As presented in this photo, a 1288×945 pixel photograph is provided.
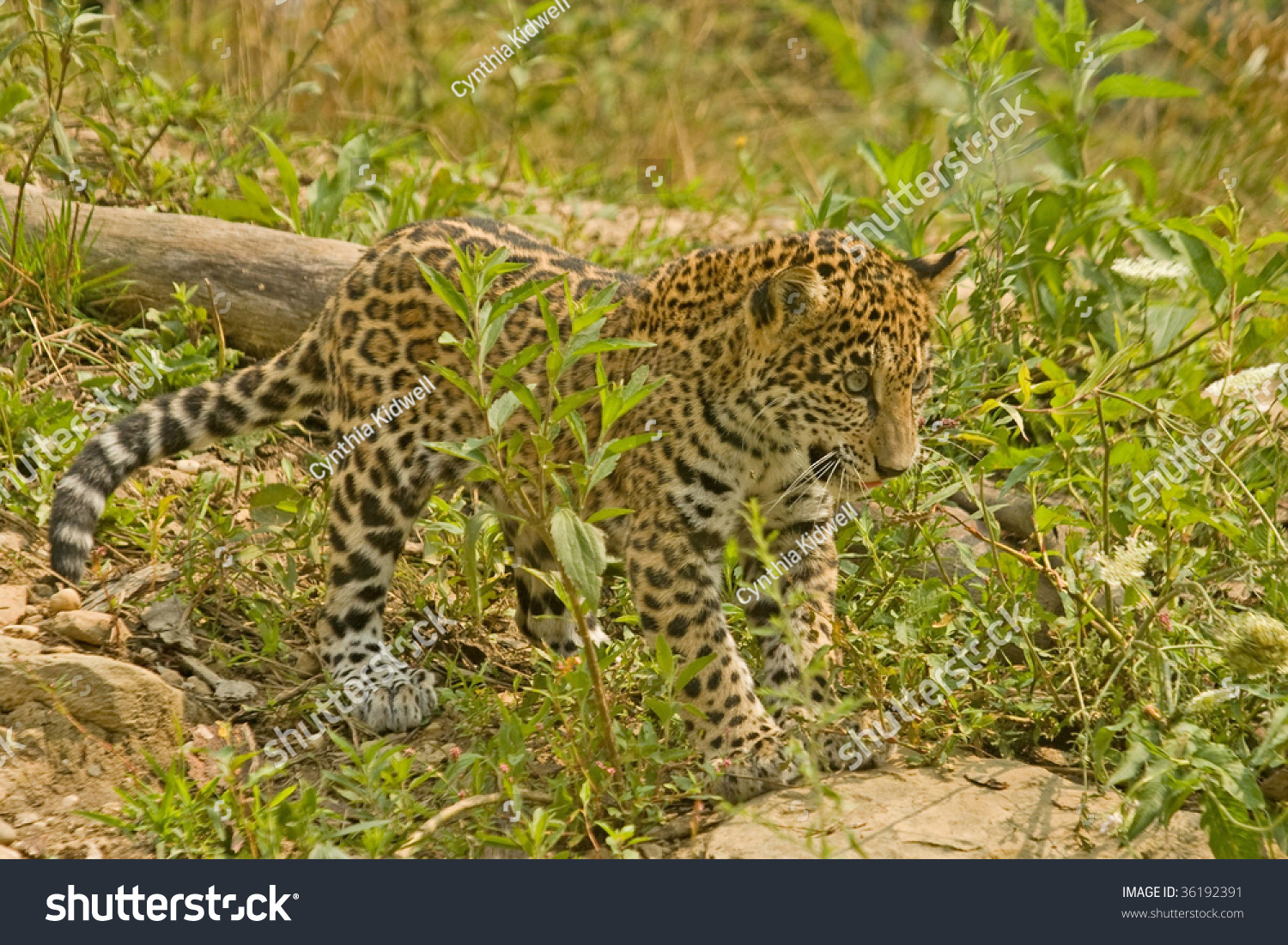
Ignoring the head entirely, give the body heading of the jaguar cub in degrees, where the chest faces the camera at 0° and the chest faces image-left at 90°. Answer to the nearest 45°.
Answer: approximately 315°

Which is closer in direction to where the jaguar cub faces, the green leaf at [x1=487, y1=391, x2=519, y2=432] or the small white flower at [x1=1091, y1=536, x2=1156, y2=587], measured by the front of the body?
the small white flower

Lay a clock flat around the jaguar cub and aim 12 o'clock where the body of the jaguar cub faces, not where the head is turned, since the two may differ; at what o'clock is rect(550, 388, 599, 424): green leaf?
The green leaf is roughly at 2 o'clock from the jaguar cub.

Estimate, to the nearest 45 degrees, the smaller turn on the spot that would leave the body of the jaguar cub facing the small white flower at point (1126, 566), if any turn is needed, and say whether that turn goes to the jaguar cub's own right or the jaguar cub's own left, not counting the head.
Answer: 0° — it already faces it

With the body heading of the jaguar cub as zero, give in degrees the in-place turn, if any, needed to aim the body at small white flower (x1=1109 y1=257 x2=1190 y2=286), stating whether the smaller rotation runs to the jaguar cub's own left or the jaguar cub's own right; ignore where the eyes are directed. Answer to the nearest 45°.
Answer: approximately 45° to the jaguar cub's own left

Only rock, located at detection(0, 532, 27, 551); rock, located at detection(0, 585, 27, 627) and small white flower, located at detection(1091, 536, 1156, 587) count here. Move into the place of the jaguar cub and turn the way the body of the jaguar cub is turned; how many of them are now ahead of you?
1

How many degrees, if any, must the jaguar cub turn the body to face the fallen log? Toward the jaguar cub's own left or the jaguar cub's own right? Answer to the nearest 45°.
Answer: approximately 180°

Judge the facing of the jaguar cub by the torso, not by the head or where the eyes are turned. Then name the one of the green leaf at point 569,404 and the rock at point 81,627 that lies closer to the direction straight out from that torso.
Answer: the green leaf

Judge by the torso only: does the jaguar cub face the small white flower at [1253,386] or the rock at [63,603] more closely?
the small white flower

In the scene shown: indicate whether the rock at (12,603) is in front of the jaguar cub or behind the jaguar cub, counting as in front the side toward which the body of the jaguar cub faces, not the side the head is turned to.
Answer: behind
